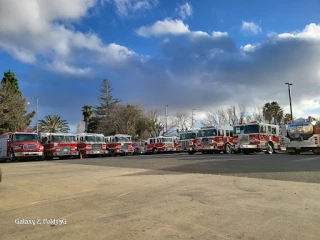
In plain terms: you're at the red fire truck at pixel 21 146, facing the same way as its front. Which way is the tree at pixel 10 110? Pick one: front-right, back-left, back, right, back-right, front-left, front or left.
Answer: back-left

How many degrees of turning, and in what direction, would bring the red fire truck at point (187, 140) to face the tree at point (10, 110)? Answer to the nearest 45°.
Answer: approximately 45° to its right

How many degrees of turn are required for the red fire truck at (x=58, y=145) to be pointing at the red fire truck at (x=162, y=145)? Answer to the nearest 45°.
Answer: approximately 90° to its left

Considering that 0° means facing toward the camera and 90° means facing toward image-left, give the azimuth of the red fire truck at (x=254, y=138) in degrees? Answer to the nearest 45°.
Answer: approximately 45°

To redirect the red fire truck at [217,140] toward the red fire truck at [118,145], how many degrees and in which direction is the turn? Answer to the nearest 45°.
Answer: approximately 45° to its right

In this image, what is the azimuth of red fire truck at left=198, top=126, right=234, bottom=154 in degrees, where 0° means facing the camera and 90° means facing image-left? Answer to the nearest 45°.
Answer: approximately 45°
